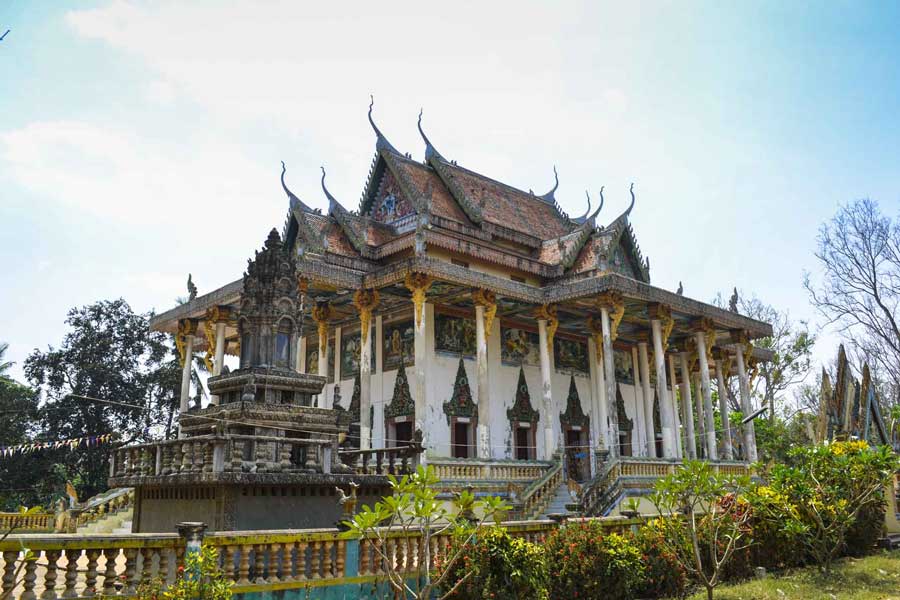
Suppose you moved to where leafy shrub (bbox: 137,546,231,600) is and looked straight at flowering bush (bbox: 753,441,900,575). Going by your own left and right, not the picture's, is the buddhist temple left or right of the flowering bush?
left
